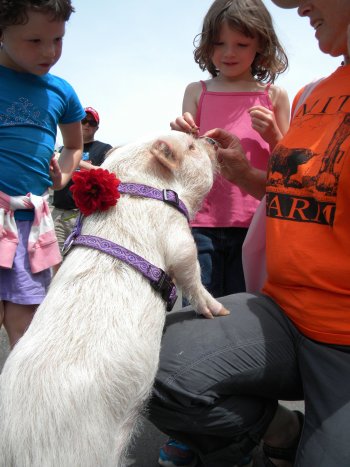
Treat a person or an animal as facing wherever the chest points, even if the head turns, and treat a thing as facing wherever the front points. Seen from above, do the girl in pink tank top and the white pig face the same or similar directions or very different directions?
very different directions

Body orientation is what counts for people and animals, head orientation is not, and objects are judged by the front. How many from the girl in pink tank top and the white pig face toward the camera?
1

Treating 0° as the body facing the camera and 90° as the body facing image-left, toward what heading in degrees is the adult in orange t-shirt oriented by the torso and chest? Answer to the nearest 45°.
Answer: approximately 45°

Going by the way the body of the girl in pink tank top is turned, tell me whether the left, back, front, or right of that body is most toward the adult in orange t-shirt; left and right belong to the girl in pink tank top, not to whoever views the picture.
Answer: front

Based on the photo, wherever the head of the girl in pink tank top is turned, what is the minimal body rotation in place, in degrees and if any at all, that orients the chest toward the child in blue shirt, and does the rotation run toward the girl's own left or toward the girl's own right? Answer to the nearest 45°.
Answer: approximately 45° to the girl's own right

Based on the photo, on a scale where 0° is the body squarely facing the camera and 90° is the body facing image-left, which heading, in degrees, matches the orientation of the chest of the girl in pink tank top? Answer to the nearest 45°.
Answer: approximately 0°

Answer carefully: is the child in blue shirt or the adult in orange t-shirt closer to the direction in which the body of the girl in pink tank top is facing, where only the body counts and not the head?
the adult in orange t-shirt

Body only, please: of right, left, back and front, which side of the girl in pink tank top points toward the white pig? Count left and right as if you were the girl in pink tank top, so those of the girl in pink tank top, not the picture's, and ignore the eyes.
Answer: front

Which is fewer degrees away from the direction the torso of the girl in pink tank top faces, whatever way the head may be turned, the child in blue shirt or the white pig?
the white pig

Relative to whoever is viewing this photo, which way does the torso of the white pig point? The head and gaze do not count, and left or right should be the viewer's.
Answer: facing away from the viewer and to the right of the viewer
